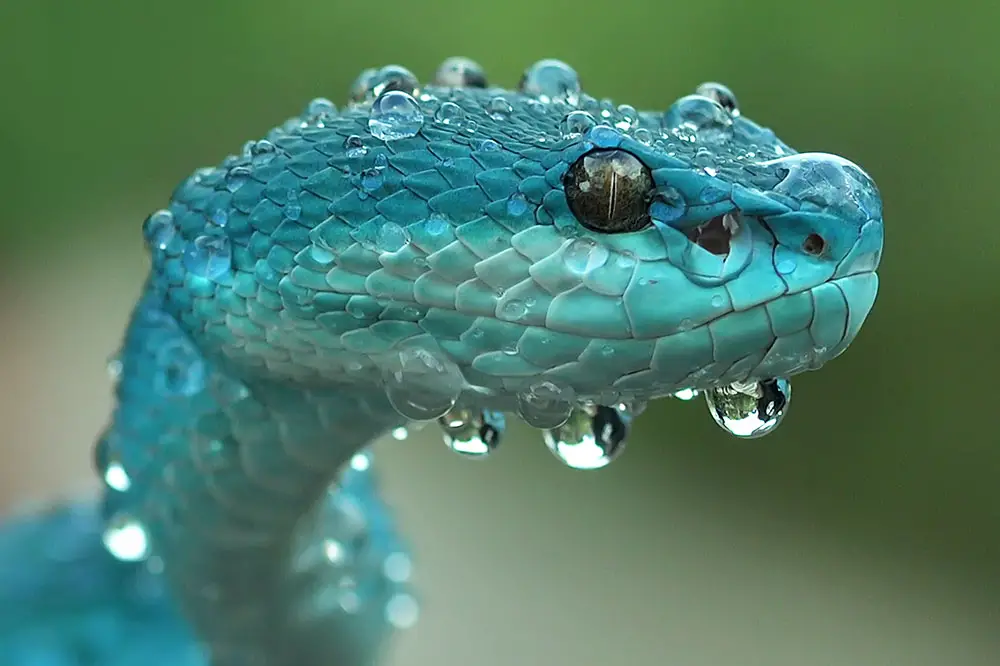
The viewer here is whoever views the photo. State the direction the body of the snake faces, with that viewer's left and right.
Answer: facing to the right of the viewer
